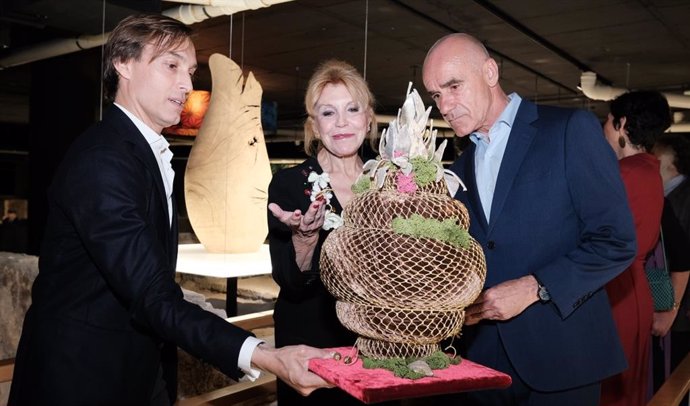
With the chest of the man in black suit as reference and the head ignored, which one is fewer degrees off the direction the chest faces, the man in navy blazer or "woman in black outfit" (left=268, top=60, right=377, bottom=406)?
the man in navy blazer

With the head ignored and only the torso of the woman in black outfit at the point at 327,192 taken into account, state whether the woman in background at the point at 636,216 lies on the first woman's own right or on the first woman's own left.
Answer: on the first woman's own left

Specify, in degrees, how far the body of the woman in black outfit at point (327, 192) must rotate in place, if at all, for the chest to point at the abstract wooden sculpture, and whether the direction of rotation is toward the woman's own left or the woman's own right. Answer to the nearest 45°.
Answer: approximately 180°

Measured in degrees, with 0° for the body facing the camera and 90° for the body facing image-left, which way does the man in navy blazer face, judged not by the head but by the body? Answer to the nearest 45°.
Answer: approximately 45°

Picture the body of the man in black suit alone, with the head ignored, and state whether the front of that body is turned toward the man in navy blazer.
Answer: yes

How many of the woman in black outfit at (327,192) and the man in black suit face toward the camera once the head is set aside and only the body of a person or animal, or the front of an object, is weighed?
1

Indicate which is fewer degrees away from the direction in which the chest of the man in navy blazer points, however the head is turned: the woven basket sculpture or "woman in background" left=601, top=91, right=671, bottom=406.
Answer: the woven basket sculpture

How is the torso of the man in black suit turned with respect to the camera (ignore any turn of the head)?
to the viewer's right

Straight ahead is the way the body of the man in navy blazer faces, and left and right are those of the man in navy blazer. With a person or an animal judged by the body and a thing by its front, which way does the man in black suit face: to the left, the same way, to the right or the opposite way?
the opposite way

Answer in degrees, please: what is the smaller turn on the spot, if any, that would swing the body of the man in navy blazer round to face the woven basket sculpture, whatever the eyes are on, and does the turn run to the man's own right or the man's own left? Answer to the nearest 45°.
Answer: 0° — they already face it

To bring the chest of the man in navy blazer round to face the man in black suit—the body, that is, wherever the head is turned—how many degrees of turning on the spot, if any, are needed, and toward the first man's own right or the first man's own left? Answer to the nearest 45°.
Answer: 0° — they already face them
